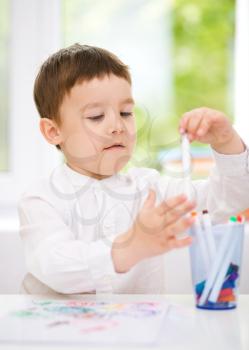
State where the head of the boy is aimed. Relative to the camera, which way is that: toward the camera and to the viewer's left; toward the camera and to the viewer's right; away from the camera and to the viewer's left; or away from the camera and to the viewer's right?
toward the camera and to the viewer's right

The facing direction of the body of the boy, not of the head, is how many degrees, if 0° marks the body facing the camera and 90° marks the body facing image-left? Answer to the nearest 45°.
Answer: approximately 315°
